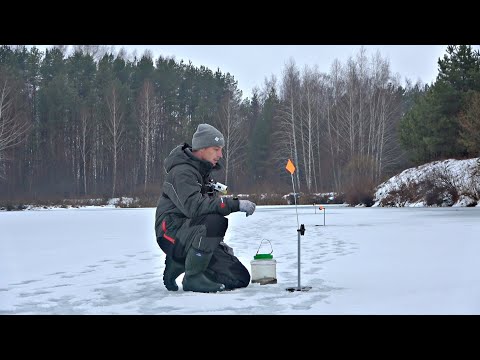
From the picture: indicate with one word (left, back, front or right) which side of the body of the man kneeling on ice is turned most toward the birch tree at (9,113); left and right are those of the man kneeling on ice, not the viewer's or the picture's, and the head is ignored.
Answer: left

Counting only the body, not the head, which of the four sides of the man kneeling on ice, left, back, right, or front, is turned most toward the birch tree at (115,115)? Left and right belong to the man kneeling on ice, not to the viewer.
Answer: left

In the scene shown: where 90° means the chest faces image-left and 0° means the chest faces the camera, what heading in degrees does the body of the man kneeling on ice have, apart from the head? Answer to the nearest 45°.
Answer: approximately 270°

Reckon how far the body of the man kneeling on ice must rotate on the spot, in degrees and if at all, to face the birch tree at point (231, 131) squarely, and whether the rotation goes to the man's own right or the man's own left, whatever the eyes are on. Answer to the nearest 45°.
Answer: approximately 90° to the man's own left
